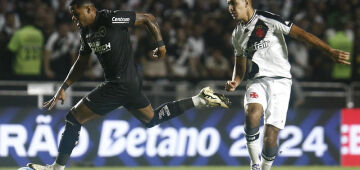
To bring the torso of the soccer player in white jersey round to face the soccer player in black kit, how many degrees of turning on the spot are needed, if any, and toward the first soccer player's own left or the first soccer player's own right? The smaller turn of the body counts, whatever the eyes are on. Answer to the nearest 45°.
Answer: approximately 45° to the first soccer player's own right

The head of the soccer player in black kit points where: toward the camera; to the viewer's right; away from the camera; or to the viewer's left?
to the viewer's left

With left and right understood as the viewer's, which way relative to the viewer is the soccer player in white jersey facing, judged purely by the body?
facing the viewer and to the left of the viewer
